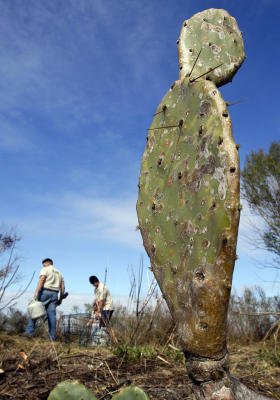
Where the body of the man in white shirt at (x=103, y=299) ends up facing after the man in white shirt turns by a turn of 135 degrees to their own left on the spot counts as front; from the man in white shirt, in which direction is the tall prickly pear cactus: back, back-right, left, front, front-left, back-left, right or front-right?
front-right

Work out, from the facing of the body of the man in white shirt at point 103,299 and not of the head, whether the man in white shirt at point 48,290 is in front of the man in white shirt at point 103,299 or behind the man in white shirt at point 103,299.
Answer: in front

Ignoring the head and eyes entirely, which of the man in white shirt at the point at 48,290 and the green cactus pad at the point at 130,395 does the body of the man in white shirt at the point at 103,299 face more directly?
the man in white shirt

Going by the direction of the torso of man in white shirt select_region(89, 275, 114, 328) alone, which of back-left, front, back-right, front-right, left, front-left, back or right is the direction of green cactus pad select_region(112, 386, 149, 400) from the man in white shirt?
left

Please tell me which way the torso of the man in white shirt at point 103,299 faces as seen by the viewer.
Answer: to the viewer's left

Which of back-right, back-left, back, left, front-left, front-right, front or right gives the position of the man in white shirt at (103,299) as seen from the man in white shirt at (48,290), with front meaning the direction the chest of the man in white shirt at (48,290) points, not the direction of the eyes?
right

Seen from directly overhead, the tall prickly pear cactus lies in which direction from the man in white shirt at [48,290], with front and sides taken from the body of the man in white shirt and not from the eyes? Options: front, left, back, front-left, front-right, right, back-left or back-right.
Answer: back-left

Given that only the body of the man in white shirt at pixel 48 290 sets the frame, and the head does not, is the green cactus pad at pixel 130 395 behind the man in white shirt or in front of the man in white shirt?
behind

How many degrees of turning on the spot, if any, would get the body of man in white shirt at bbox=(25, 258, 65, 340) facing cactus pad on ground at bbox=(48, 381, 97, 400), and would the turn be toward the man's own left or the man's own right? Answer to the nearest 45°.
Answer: approximately 135° to the man's own left

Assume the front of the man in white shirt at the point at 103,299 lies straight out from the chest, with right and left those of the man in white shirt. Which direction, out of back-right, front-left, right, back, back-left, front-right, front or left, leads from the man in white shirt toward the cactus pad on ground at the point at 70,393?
left
